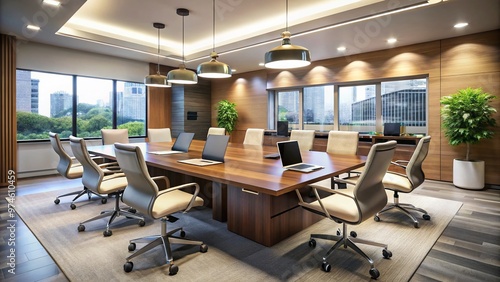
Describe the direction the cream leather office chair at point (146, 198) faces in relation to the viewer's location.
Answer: facing away from the viewer and to the right of the viewer

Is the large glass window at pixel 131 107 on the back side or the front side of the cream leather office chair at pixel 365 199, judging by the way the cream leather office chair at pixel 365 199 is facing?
on the front side

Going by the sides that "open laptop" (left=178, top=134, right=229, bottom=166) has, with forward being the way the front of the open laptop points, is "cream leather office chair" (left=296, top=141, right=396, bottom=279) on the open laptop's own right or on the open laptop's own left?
on the open laptop's own left

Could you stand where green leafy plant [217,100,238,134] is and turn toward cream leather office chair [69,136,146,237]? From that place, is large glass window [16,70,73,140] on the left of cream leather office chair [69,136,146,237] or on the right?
right

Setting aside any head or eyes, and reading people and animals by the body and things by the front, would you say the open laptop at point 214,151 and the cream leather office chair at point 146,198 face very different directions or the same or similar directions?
very different directions

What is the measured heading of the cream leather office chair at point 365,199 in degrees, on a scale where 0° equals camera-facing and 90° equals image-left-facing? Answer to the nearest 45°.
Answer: approximately 135°

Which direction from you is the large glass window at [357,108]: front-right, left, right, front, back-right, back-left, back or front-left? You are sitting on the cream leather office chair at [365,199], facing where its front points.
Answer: front-right

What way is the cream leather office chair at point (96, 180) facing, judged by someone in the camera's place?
facing away from the viewer and to the right of the viewer

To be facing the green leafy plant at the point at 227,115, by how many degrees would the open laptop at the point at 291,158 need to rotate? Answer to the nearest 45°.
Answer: approximately 135° to its left

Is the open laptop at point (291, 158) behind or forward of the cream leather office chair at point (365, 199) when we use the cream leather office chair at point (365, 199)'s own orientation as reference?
forward

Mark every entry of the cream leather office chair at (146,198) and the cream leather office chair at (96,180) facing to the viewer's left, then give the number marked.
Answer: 0

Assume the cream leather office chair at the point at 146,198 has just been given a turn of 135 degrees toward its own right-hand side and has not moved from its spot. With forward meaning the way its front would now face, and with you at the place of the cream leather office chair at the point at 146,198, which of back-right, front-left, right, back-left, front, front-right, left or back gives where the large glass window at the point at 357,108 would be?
back-left

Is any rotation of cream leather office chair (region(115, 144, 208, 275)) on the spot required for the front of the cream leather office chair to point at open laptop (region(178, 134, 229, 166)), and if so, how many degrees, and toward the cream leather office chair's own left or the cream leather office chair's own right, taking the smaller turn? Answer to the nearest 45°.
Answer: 0° — it already faces it

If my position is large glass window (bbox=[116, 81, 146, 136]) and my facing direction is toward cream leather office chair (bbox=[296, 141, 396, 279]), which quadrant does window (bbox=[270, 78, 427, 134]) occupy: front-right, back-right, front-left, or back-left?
front-left
